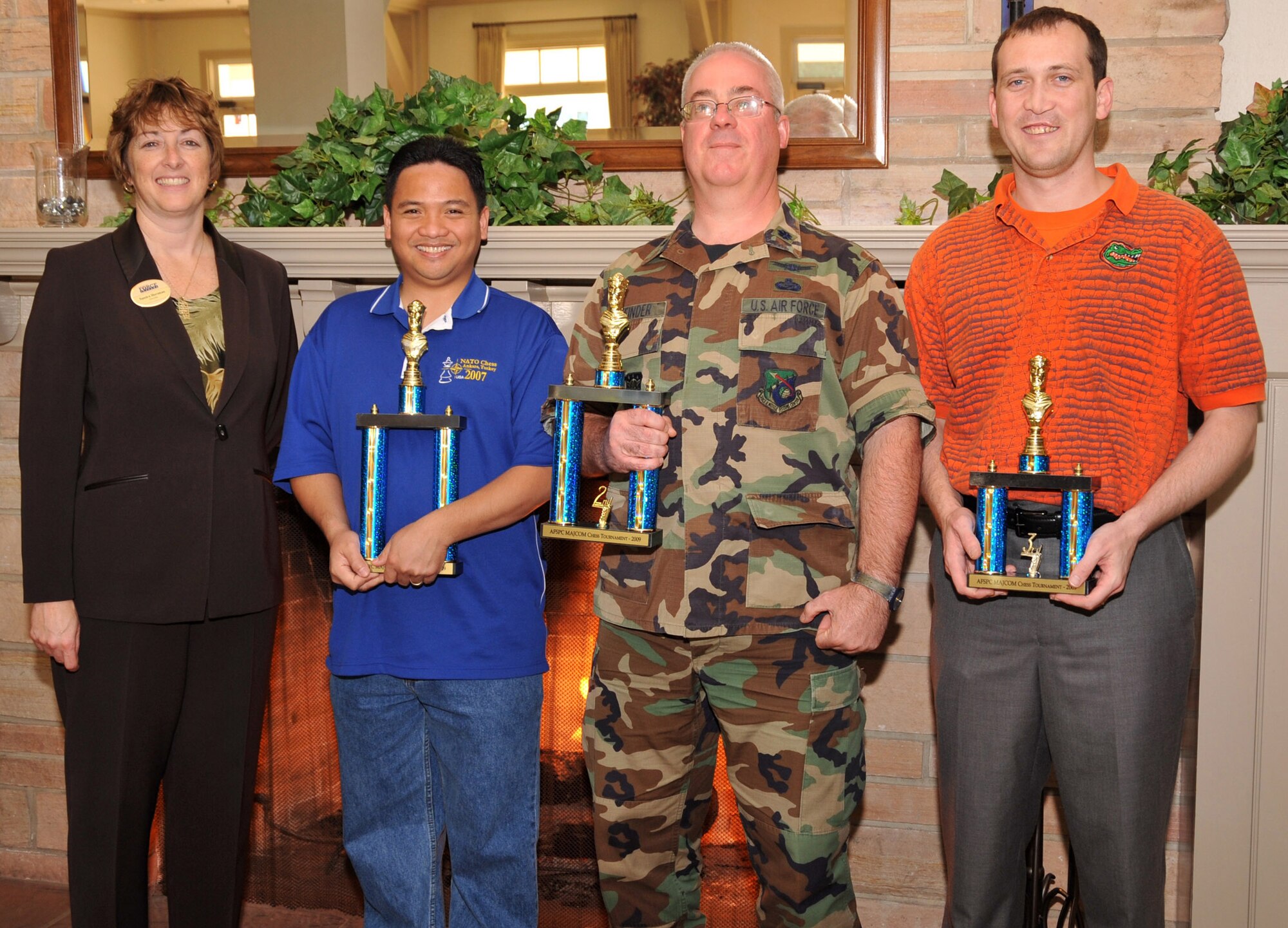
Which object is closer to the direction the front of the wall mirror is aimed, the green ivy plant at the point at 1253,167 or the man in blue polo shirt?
the man in blue polo shirt

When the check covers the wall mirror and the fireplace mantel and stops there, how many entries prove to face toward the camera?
2

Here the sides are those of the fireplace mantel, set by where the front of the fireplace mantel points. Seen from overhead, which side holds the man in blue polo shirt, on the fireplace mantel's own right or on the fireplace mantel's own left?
on the fireplace mantel's own right

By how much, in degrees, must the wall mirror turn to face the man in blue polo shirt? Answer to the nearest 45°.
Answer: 0° — it already faces them

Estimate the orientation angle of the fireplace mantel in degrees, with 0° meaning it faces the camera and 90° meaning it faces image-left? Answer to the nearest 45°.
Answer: approximately 0°

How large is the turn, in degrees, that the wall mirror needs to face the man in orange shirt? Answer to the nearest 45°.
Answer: approximately 45° to its left
